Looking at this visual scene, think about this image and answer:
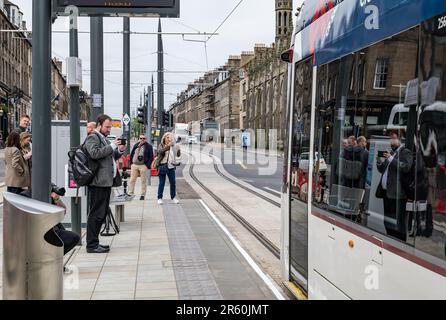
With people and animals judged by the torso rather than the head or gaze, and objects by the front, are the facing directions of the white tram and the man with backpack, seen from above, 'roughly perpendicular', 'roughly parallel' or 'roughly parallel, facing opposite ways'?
roughly perpendicular

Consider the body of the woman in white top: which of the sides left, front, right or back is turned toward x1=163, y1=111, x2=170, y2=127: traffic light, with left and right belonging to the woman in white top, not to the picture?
back

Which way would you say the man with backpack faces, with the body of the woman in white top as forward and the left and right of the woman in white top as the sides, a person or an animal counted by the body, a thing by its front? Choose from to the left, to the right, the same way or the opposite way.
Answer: to the left

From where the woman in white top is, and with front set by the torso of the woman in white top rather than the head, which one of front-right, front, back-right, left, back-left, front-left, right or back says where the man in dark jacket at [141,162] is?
back-right

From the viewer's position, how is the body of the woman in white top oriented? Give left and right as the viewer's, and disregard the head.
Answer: facing the viewer

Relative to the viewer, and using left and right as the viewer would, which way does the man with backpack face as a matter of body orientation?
facing to the right of the viewer

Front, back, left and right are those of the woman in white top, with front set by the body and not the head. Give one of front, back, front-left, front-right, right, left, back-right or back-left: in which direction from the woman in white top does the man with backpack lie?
front

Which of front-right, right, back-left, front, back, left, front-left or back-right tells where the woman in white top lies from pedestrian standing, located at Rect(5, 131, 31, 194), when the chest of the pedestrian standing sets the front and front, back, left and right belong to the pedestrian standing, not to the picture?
front

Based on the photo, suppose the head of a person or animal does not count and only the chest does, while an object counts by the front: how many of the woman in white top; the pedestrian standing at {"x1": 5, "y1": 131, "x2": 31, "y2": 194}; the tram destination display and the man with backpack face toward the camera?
2
